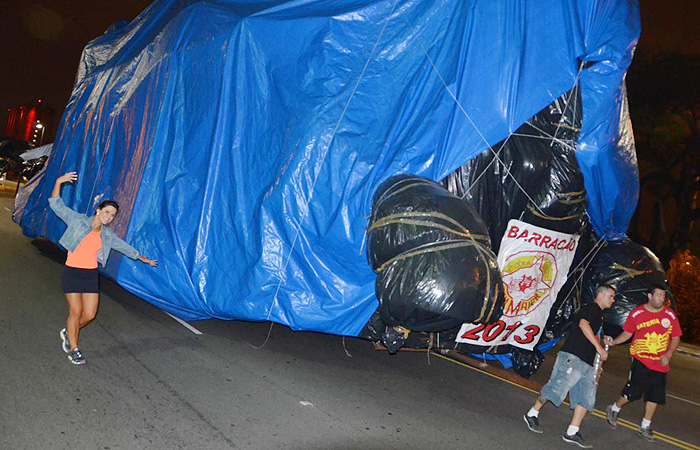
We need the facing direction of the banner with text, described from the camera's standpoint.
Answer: facing the viewer

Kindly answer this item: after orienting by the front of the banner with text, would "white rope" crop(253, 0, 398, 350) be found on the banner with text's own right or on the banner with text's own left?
on the banner with text's own right

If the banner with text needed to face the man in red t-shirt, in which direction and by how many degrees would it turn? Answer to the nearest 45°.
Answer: approximately 90° to its left

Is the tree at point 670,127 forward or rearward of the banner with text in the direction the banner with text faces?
rearward

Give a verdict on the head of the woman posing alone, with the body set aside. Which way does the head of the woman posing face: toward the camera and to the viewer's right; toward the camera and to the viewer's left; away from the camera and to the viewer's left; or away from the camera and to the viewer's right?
toward the camera and to the viewer's right
